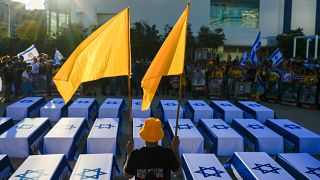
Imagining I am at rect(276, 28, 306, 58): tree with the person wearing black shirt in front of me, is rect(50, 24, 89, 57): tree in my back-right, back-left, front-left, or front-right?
front-right

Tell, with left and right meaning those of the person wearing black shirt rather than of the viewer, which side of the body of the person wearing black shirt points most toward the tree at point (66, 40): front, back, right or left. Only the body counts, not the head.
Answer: front

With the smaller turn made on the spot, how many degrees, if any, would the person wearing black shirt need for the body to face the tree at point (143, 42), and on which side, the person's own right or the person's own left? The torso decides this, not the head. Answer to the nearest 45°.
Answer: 0° — they already face it

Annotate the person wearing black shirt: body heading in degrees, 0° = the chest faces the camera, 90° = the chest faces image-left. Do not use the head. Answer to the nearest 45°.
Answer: approximately 180°

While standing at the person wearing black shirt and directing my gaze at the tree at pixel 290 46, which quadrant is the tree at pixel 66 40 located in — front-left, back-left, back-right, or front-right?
front-left

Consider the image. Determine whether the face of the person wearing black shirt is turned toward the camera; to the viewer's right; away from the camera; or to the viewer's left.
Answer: away from the camera

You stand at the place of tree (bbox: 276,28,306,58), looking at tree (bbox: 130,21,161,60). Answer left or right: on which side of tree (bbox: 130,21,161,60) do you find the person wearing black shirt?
left
